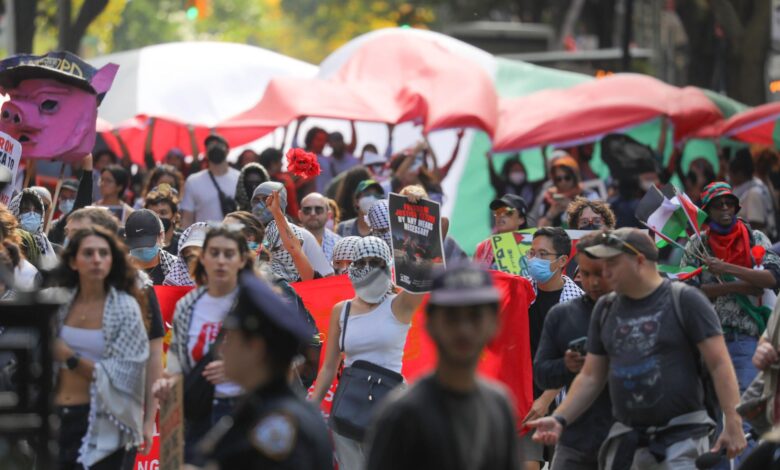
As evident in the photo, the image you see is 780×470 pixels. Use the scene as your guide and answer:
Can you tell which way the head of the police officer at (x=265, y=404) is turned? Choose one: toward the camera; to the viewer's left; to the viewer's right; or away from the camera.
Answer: to the viewer's left

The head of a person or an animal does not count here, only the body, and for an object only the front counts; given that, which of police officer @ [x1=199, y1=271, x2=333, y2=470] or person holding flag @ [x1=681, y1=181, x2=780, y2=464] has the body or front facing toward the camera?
the person holding flag

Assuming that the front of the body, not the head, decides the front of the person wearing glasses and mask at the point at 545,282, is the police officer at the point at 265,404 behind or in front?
in front

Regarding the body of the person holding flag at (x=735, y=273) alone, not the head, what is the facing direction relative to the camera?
toward the camera

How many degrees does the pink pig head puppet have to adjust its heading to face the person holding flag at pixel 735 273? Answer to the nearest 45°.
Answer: approximately 90° to its left

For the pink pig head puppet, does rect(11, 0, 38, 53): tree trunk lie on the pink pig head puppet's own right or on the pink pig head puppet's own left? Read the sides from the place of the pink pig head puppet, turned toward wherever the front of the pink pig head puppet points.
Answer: on the pink pig head puppet's own right

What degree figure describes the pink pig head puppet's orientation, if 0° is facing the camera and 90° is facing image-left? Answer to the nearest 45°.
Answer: approximately 45°

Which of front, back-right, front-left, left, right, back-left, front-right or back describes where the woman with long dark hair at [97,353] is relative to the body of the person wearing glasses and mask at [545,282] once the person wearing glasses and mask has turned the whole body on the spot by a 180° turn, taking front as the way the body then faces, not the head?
back

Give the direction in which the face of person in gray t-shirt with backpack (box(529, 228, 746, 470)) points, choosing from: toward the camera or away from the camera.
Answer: toward the camera

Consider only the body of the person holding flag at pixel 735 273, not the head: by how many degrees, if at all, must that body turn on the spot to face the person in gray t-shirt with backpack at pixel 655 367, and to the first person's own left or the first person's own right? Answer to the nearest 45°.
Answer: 0° — they already face them
